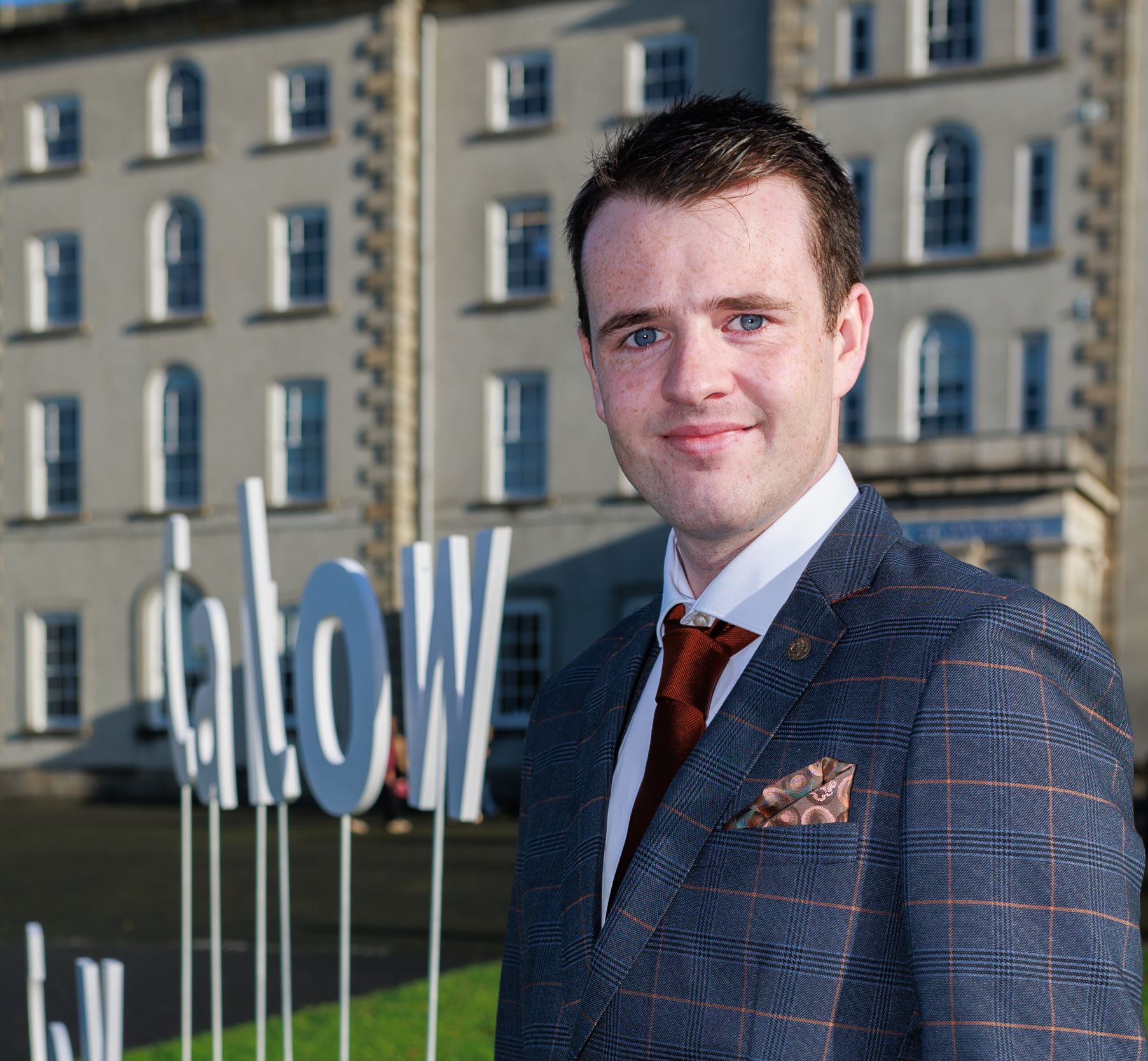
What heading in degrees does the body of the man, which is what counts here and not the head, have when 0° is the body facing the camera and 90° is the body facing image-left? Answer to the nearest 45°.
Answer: approximately 45°

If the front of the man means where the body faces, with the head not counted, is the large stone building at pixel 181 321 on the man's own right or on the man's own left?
on the man's own right

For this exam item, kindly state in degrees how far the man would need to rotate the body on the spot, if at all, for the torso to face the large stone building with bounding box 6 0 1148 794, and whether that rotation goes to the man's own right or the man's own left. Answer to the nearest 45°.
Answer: approximately 135° to the man's own right
